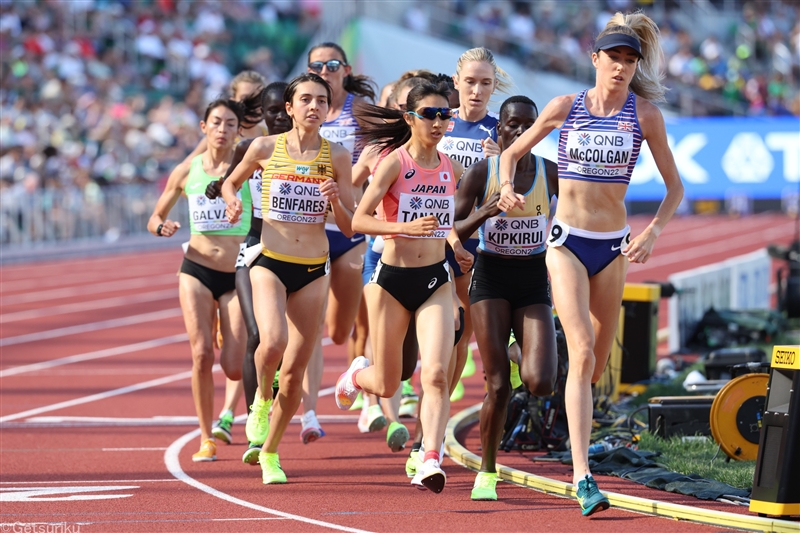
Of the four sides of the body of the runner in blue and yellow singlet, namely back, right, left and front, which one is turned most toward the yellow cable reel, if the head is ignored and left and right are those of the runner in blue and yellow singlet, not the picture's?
left

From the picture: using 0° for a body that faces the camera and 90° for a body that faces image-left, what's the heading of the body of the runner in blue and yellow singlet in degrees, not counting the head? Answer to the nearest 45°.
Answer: approximately 0°

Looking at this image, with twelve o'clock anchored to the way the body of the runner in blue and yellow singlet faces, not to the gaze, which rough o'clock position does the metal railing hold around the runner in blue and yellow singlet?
The metal railing is roughly at 5 o'clock from the runner in blue and yellow singlet.
